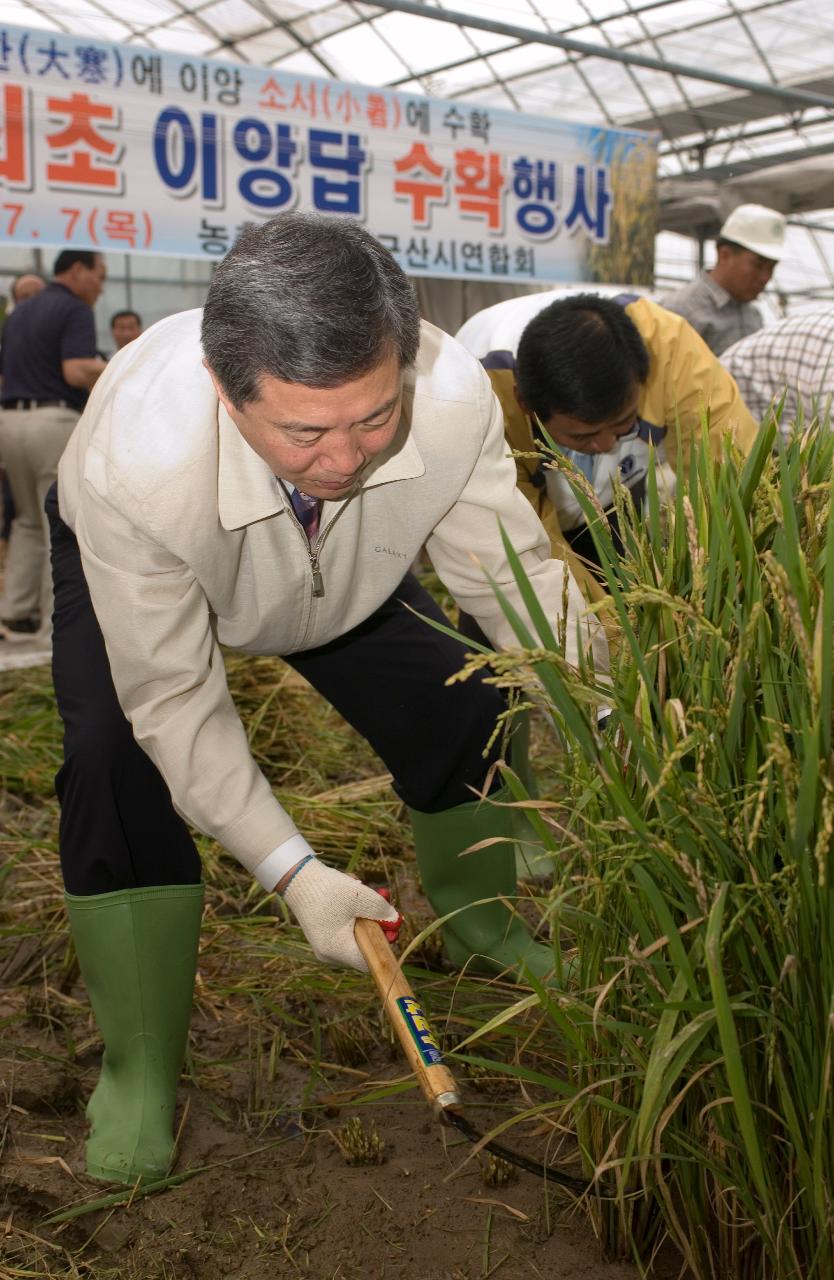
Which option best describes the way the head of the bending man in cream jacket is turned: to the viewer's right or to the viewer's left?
to the viewer's right

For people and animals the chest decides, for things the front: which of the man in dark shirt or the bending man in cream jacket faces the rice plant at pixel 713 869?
the bending man in cream jacket

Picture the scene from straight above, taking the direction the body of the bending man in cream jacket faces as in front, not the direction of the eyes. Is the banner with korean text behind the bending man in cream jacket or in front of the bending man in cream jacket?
behind

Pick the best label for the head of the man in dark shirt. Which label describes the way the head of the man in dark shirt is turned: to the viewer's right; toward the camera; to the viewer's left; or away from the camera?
to the viewer's right

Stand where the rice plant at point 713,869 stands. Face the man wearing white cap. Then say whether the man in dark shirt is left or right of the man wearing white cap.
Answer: left

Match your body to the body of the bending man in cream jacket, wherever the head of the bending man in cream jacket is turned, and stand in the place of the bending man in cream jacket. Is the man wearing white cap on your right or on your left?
on your left

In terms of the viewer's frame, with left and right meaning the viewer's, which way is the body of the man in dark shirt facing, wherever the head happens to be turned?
facing away from the viewer and to the right of the viewer

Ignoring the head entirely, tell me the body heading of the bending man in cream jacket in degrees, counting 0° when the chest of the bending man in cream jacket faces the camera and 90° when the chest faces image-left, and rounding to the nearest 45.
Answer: approximately 315°

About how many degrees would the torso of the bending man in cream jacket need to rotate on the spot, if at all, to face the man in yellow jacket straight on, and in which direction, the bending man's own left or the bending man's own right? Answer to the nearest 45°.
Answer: approximately 90° to the bending man's own left
